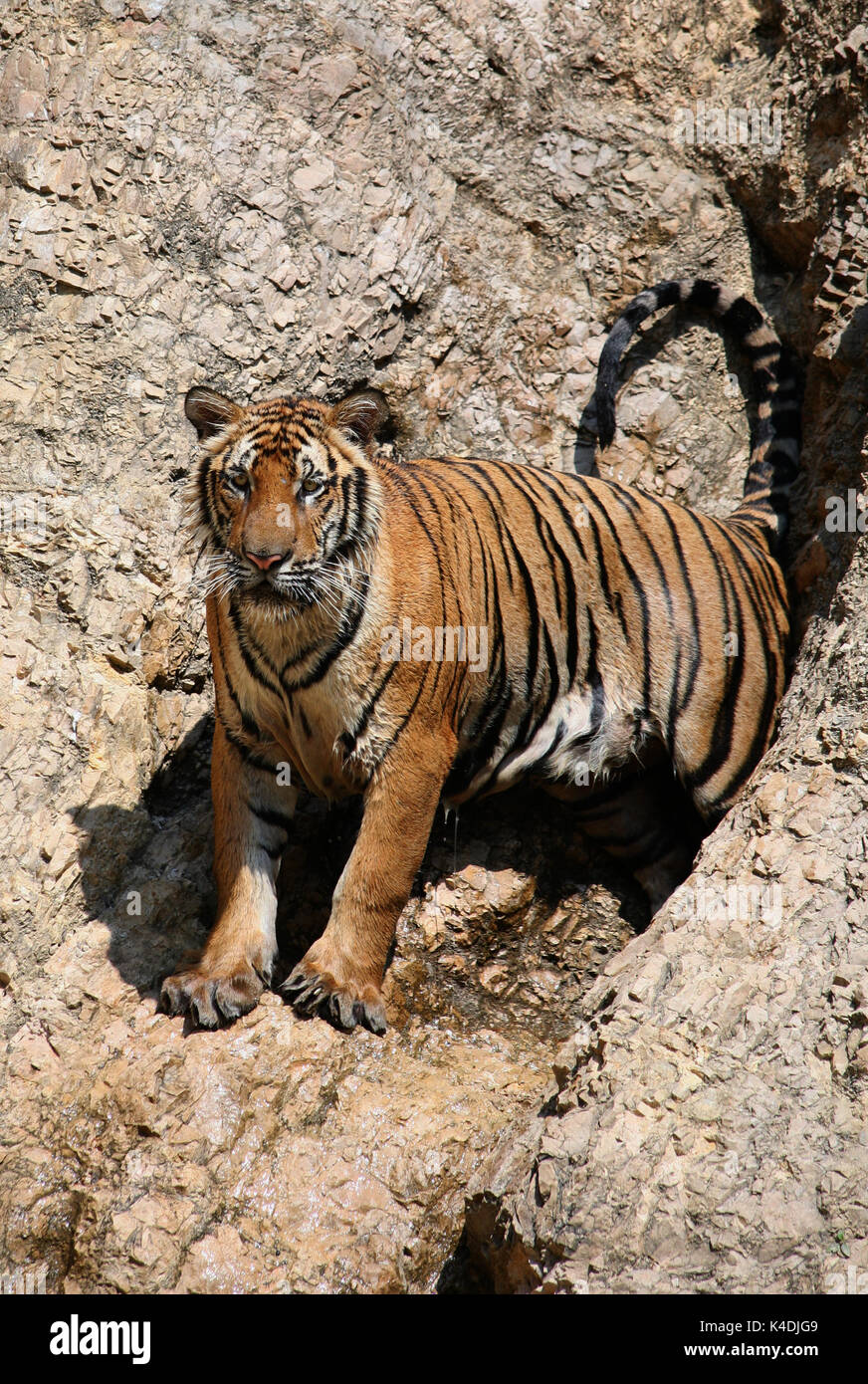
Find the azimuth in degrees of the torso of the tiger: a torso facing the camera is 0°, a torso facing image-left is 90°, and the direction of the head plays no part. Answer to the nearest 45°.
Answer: approximately 45°
